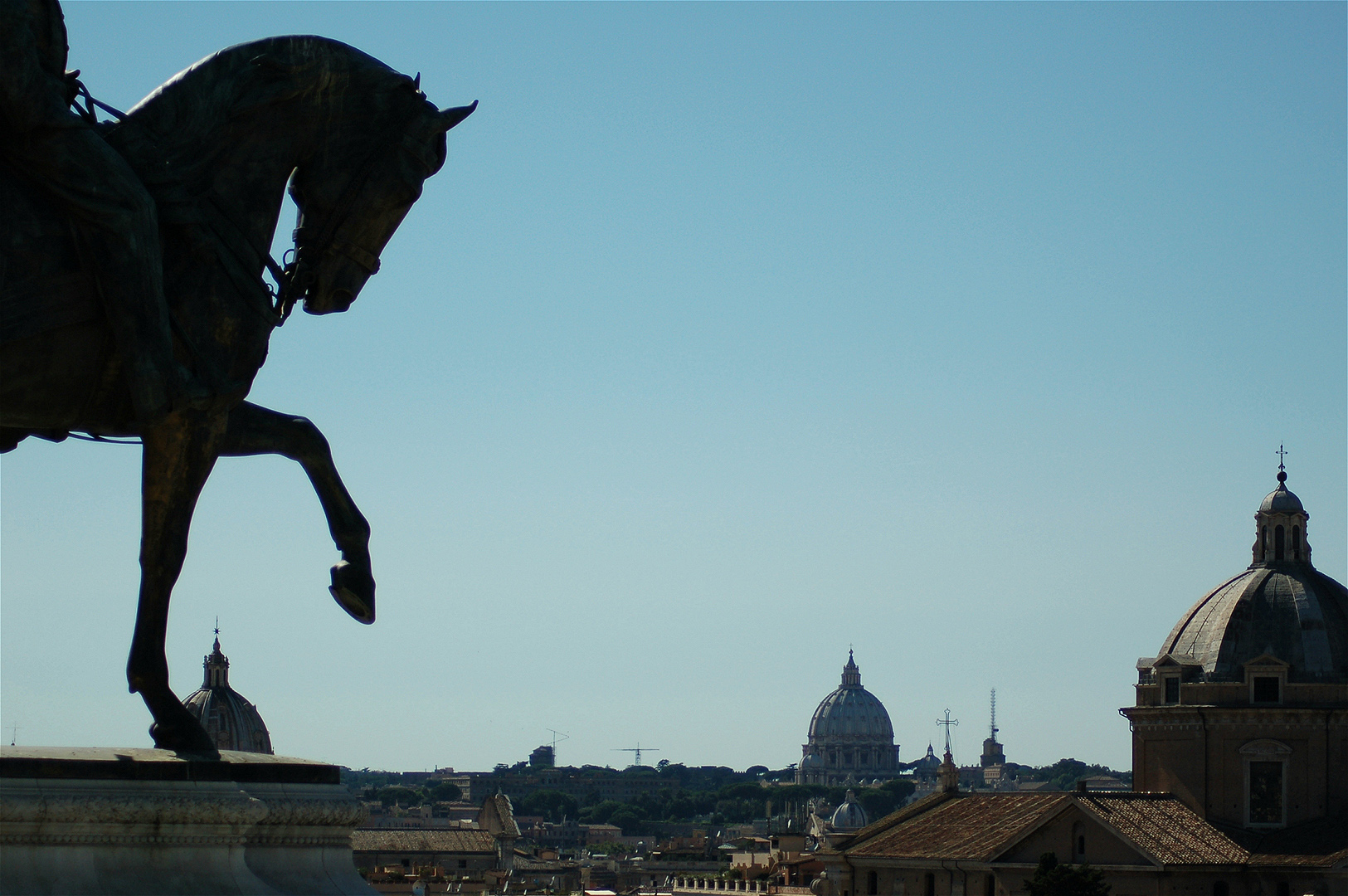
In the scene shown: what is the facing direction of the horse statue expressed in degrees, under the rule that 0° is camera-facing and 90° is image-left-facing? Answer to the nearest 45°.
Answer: approximately 270°
